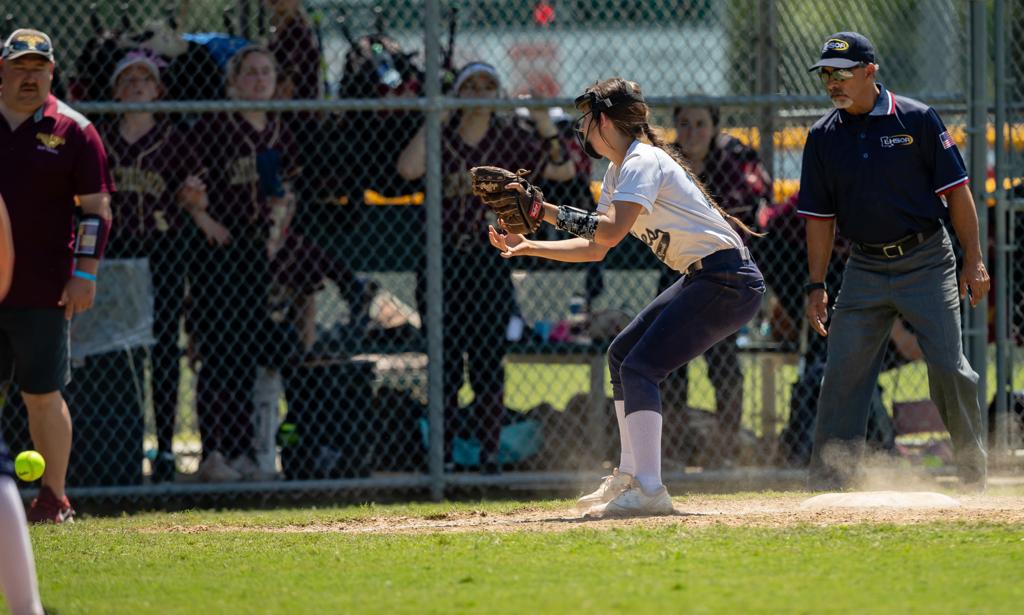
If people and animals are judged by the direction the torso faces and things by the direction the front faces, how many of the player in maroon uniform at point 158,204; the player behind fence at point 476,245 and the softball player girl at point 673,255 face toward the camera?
2

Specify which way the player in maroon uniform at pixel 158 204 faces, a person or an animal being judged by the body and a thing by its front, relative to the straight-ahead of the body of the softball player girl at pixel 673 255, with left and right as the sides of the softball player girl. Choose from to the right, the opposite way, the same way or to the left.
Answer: to the left

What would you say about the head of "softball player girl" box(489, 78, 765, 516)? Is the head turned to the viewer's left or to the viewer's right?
to the viewer's left

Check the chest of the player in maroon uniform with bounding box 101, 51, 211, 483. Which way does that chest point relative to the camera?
toward the camera

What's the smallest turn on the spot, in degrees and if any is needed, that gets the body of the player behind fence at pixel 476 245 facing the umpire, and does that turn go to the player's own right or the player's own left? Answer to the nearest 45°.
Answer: approximately 45° to the player's own left

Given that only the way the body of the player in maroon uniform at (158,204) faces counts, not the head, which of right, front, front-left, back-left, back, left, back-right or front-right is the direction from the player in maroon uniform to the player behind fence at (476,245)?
left

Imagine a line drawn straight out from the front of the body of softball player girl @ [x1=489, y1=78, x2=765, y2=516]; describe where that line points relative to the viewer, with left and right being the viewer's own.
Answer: facing to the left of the viewer

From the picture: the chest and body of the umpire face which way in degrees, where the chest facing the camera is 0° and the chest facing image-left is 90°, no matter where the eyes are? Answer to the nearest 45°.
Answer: approximately 45°

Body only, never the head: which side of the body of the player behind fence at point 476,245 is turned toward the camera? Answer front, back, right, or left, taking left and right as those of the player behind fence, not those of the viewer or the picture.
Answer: front

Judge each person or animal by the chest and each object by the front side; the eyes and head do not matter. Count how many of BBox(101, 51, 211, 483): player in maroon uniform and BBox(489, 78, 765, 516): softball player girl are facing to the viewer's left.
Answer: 1

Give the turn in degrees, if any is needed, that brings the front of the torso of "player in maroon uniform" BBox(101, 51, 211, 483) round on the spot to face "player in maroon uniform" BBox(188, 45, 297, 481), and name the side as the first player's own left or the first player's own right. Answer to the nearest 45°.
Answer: approximately 90° to the first player's own left

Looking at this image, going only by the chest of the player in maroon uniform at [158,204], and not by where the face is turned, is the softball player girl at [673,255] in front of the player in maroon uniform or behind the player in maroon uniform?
in front
